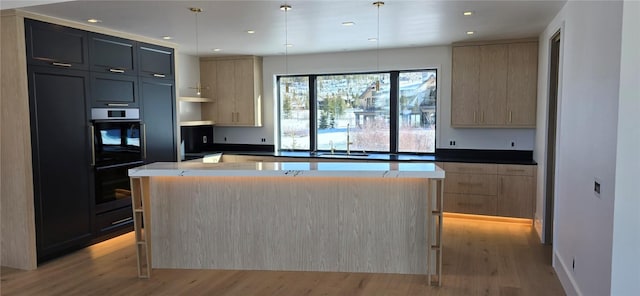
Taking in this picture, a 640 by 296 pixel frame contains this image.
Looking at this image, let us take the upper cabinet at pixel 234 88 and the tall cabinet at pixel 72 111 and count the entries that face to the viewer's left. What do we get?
0

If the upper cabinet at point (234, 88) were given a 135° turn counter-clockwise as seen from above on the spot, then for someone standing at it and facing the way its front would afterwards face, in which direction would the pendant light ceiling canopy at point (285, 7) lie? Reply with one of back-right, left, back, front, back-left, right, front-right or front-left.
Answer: back-right

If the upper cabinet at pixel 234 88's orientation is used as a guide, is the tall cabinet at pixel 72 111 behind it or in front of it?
in front

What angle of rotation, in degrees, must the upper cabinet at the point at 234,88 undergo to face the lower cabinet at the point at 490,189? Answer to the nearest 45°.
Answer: approximately 45° to its left

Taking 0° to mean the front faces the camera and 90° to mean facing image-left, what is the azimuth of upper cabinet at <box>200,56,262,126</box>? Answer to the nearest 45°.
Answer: approximately 0°

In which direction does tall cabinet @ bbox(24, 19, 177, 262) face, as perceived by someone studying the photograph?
facing the viewer and to the right of the viewer

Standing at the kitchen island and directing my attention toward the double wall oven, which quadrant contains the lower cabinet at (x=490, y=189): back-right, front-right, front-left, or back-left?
back-right

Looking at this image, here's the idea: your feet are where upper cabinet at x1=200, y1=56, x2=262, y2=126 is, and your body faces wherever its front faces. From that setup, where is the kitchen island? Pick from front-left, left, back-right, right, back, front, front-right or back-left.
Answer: front

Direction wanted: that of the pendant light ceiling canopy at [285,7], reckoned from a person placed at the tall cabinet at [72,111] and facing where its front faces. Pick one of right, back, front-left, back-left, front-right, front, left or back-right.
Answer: front

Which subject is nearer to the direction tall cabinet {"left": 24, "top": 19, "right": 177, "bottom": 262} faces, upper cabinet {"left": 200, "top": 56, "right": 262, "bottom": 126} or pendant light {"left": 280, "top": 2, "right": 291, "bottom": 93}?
the pendant light

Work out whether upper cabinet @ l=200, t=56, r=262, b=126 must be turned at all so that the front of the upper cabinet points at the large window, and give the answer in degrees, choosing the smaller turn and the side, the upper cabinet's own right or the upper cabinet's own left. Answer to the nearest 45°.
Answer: approximately 90° to the upper cabinet's own left

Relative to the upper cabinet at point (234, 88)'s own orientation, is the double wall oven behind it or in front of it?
in front

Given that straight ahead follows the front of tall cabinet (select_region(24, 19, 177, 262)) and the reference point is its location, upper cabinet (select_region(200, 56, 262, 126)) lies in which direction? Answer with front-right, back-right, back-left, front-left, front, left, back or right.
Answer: left
